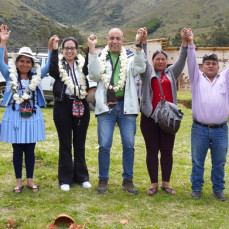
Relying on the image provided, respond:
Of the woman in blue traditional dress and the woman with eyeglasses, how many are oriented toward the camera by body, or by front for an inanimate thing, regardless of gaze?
2

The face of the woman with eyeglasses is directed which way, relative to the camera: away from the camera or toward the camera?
toward the camera

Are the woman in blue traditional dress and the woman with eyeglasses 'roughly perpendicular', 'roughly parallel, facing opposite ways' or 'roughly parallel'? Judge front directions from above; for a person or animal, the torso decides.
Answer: roughly parallel

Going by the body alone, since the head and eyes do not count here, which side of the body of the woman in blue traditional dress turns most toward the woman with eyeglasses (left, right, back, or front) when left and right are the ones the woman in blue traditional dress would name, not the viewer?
left

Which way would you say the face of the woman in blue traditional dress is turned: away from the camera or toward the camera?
toward the camera

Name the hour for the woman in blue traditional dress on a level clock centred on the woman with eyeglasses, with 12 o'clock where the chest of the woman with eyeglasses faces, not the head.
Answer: The woman in blue traditional dress is roughly at 3 o'clock from the woman with eyeglasses.

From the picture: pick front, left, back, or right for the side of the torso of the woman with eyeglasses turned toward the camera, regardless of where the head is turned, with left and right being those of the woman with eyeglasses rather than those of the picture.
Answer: front

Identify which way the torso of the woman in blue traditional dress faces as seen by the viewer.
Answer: toward the camera
